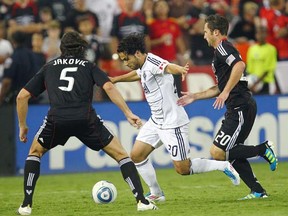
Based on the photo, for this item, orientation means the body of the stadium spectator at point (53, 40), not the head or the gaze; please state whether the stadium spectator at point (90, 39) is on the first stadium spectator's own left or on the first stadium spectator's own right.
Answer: on the first stadium spectator's own left

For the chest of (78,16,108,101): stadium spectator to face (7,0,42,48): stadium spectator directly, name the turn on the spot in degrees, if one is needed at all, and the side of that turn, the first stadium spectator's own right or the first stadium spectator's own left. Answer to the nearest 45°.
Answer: approximately 135° to the first stadium spectator's own right

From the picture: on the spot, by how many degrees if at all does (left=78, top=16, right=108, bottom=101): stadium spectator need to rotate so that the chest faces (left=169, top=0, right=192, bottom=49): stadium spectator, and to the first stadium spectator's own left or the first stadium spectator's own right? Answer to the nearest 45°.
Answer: approximately 135° to the first stadium spectator's own left

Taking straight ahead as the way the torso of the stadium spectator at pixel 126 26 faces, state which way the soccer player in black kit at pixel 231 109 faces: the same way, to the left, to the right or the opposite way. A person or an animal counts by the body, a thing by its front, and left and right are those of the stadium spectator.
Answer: to the right

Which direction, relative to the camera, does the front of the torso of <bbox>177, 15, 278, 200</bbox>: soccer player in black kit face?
to the viewer's left

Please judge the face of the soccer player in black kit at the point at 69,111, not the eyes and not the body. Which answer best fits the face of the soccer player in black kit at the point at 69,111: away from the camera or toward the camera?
away from the camera

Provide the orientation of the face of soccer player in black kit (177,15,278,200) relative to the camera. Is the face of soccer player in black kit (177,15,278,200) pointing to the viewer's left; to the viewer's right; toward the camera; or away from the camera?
to the viewer's left

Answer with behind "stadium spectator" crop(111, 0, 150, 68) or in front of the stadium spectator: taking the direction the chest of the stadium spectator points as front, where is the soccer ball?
in front

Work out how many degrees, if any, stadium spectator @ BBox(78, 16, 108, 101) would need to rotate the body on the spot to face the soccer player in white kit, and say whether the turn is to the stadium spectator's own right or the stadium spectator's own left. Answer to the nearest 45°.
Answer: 0° — they already face them

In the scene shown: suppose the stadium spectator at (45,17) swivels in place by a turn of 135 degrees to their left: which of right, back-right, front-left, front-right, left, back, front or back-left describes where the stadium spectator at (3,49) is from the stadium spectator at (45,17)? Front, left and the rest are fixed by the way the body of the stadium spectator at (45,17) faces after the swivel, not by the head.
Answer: back

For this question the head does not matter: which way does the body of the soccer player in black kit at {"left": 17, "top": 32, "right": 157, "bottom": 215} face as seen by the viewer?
away from the camera

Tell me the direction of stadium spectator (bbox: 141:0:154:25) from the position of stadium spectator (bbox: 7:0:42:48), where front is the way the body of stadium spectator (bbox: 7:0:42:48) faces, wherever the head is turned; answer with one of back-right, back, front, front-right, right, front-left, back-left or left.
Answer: left

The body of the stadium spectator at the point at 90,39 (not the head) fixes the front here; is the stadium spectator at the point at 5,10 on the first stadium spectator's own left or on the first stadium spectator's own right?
on the first stadium spectator's own right
